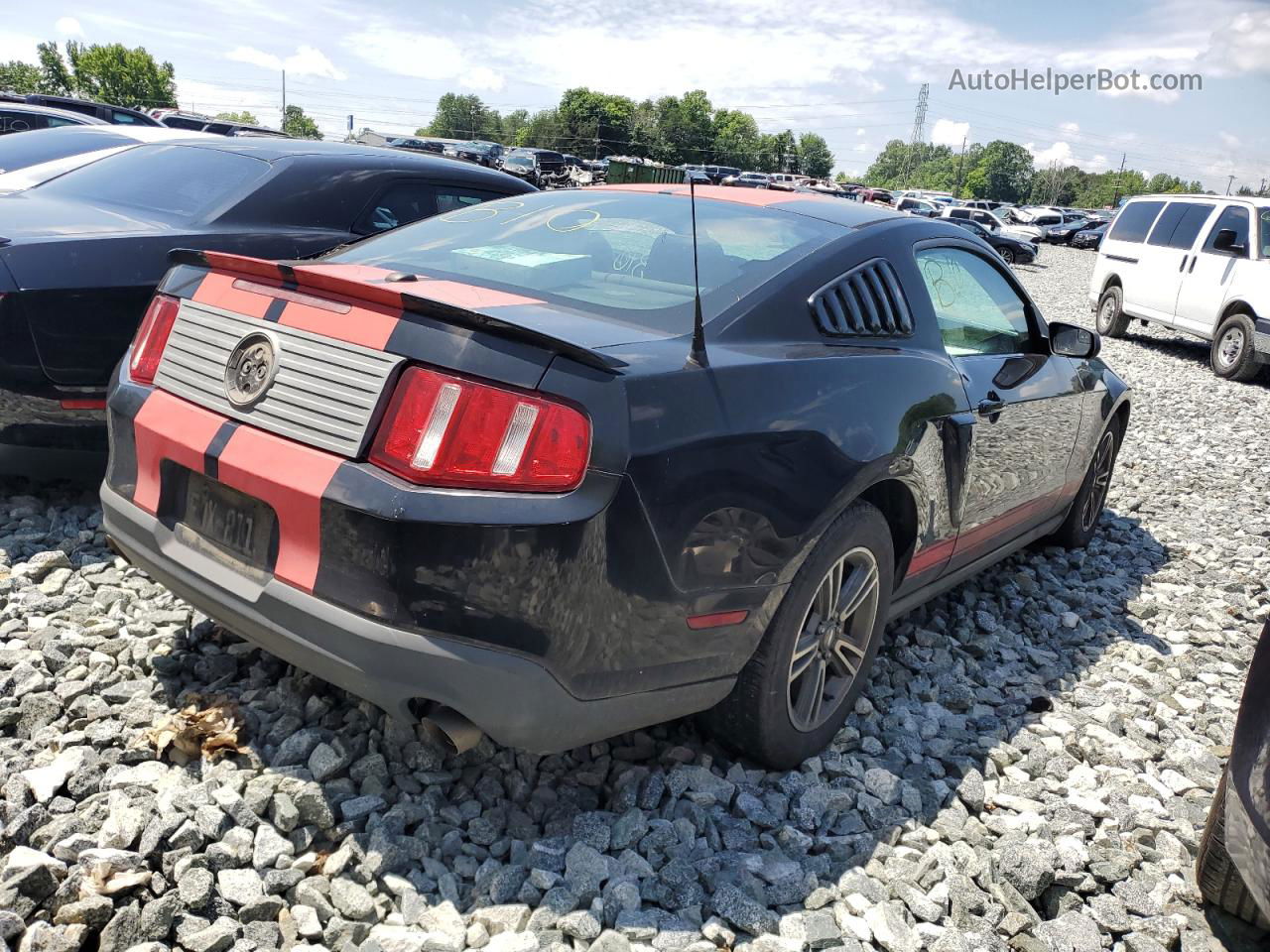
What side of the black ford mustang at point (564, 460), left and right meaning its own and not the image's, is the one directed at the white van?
front

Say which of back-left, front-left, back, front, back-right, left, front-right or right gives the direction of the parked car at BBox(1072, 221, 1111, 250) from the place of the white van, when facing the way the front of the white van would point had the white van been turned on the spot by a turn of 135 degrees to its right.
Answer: right

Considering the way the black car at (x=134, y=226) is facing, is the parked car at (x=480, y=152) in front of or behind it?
in front

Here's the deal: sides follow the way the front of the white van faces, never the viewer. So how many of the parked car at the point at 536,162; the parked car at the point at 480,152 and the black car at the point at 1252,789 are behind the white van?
2

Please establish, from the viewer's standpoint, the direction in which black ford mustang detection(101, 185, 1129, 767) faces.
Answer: facing away from the viewer and to the right of the viewer

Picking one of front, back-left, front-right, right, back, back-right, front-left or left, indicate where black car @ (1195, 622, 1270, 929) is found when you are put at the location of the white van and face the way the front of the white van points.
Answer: front-right

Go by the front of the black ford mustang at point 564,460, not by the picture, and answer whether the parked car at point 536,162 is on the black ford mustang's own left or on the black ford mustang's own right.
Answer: on the black ford mustang's own left

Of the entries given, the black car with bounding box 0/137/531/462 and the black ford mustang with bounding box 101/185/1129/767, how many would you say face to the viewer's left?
0
